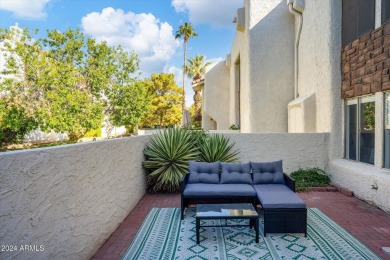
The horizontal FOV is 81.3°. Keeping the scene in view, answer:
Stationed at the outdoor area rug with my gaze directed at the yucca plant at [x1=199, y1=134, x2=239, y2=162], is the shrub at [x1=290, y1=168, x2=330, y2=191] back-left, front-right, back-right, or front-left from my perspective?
front-right

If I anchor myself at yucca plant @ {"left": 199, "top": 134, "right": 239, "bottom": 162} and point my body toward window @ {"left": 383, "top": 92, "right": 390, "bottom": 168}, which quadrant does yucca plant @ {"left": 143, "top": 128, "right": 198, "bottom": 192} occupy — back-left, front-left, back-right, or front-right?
back-right

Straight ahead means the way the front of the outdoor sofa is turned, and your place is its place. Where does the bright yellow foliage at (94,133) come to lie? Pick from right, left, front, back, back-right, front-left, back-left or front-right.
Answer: back-right

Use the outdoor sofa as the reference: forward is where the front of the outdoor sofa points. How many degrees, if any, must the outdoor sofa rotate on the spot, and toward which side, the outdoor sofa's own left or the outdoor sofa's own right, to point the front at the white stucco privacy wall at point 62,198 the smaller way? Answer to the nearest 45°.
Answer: approximately 45° to the outdoor sofa's own right

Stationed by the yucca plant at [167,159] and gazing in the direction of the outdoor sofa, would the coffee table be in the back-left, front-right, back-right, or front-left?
front-right

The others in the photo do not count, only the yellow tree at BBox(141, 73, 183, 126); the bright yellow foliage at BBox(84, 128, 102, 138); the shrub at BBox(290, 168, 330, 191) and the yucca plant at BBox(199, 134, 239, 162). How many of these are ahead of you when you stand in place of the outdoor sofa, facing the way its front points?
0

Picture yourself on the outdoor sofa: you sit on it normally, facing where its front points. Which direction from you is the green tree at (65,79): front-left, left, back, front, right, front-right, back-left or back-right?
back-right

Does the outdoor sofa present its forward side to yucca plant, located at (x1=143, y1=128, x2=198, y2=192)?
no

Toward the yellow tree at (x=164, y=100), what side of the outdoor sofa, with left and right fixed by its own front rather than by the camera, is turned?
back

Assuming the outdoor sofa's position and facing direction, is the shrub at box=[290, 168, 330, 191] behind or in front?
behind

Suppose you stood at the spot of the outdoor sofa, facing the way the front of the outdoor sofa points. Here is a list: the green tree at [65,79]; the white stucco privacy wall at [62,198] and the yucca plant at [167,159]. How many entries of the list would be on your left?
0

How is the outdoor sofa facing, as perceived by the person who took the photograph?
facing the viewer
